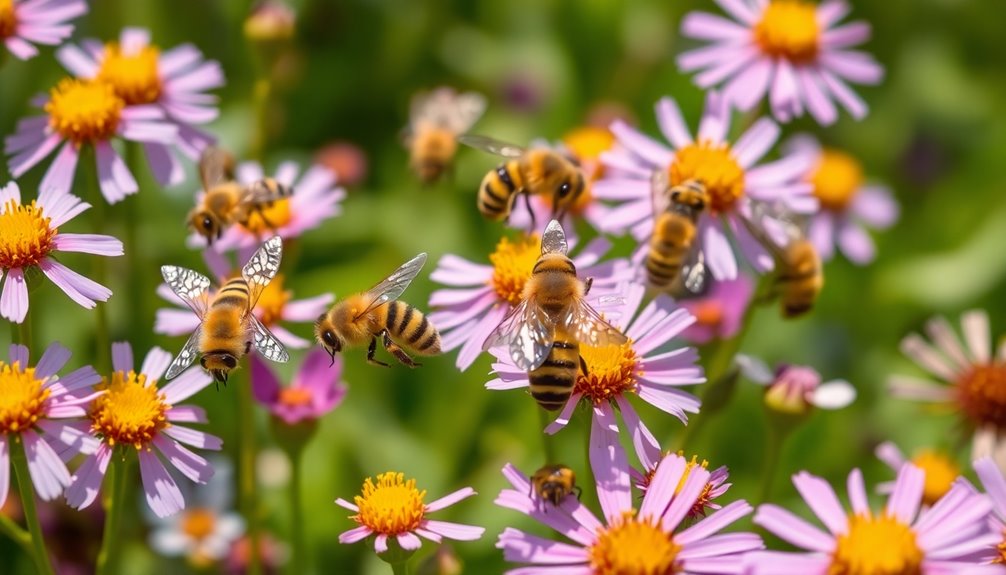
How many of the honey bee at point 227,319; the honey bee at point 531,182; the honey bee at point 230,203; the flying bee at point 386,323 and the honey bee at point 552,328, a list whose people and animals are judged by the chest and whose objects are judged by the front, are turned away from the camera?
1

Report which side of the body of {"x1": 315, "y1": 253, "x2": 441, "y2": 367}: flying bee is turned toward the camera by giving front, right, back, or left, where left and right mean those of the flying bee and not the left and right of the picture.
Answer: left

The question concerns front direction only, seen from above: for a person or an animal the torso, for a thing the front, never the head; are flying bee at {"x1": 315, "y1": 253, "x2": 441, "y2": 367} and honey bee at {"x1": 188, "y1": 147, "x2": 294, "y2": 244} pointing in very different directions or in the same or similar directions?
same or similar directions

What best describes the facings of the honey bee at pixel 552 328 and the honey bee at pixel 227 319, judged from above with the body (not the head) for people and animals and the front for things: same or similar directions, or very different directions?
very different directions

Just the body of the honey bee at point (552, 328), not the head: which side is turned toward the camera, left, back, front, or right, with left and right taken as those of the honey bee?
back

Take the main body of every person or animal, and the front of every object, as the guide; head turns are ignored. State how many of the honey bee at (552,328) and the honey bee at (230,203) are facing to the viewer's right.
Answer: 0

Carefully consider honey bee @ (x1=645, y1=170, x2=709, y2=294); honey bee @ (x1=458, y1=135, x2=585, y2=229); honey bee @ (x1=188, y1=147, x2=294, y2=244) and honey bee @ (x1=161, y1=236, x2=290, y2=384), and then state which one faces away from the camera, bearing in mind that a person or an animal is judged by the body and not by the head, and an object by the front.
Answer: honey bee @ (x1=645, y1=170, x2=709, y2=294)

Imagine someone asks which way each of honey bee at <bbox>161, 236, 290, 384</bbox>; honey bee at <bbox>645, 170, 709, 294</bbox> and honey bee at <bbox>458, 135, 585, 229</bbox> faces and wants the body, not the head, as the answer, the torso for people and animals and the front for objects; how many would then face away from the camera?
1

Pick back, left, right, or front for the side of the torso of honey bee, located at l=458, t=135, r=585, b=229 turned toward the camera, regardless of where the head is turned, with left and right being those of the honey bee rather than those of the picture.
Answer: right

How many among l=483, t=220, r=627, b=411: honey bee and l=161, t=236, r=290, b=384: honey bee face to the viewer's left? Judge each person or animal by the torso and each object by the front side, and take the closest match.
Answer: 0

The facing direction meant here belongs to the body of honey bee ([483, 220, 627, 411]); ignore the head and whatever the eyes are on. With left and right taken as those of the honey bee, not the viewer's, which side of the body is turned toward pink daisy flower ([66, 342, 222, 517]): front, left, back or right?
left

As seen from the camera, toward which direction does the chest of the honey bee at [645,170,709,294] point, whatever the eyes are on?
away from the camera

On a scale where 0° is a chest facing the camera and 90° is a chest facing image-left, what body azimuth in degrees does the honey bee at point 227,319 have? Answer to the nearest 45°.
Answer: approximately 0°

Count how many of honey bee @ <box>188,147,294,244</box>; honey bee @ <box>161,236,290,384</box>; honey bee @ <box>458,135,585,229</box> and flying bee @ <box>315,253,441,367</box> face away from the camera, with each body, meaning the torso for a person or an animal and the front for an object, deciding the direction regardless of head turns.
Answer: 0
